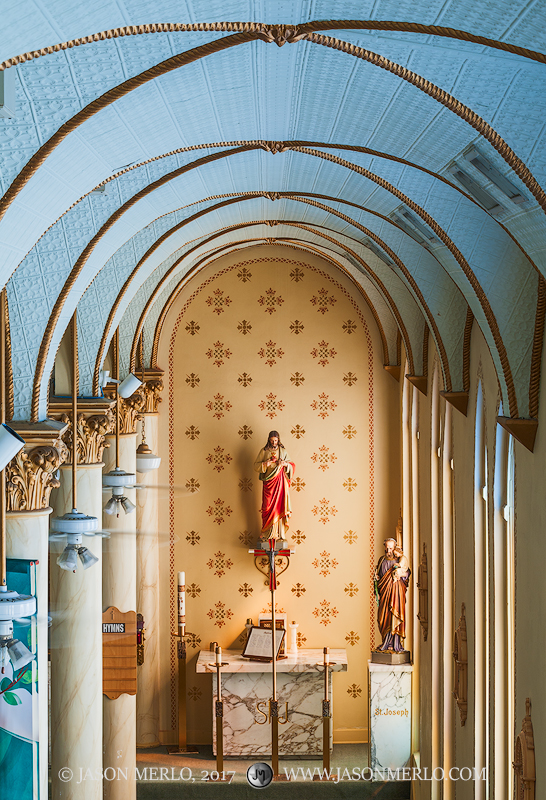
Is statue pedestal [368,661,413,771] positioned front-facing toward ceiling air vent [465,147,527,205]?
yes

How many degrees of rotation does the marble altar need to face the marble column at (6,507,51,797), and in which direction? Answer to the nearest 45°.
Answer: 0° — it already faces it

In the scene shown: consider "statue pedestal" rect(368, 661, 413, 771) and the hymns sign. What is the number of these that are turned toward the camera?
2

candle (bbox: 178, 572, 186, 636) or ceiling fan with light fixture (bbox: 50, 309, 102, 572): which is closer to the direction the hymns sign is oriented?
the ceiling fan with light fixture
